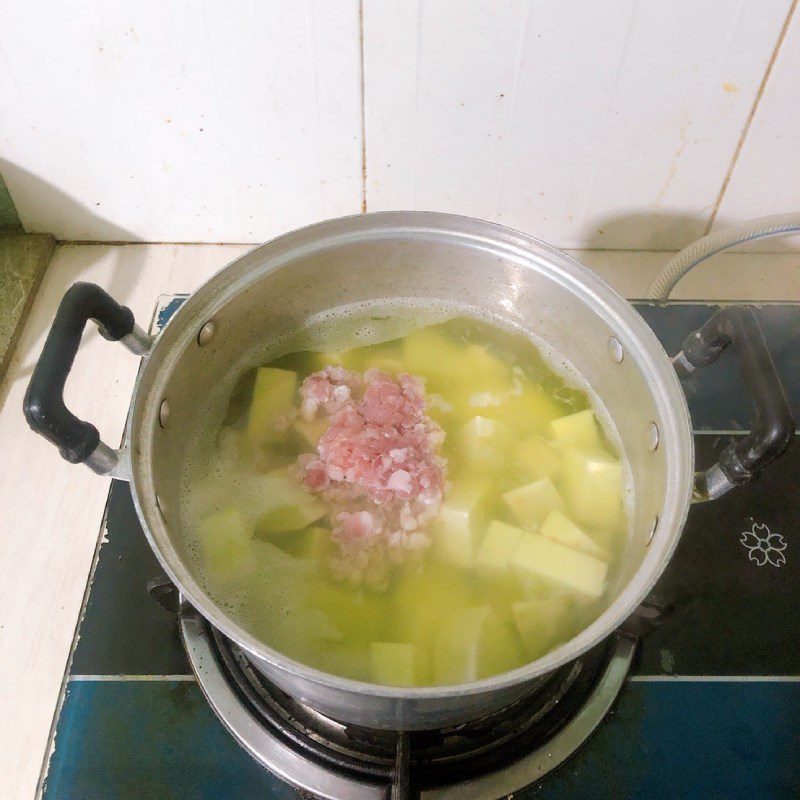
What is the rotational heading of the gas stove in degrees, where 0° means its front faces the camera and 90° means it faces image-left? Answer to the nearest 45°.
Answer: approximately 0°
